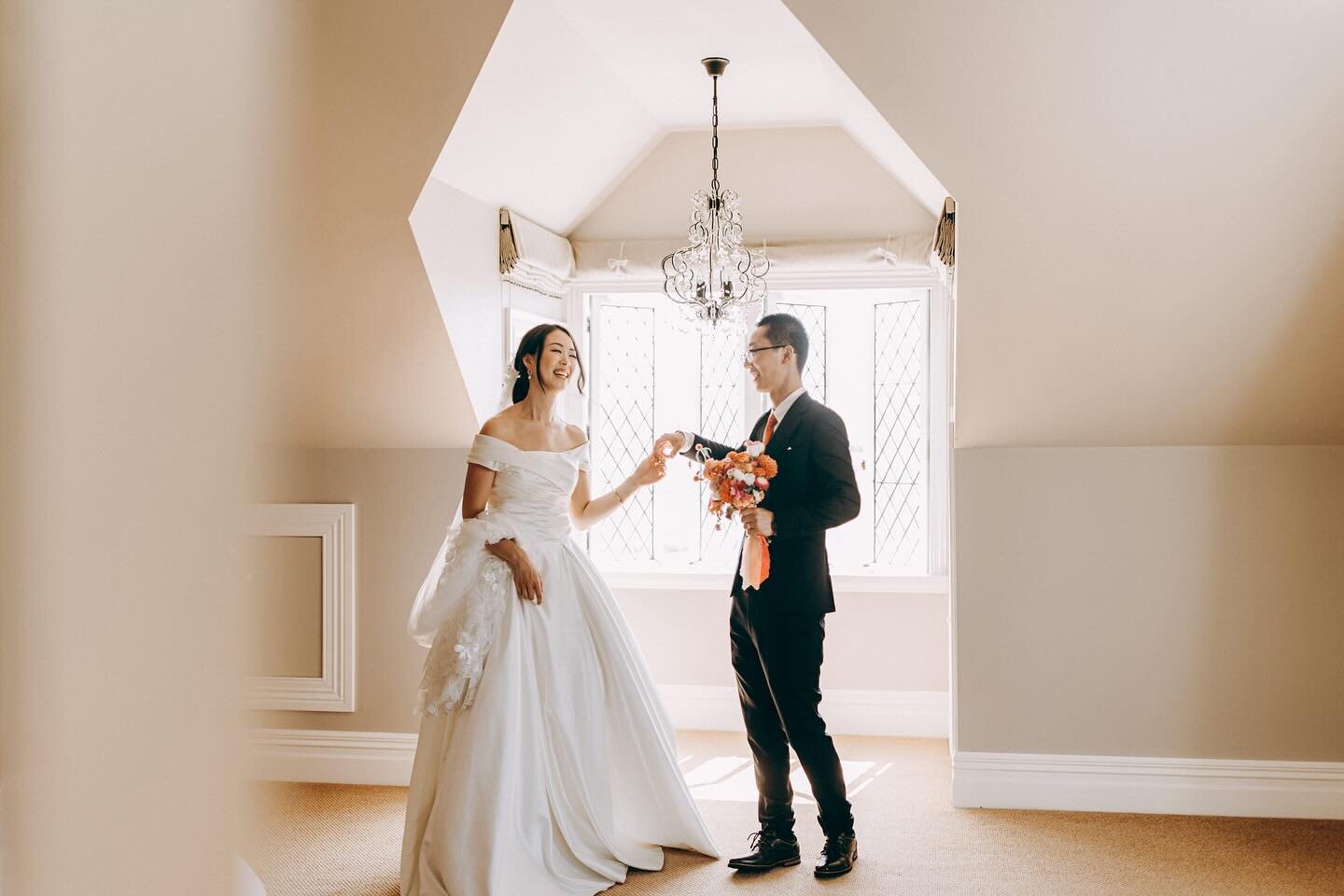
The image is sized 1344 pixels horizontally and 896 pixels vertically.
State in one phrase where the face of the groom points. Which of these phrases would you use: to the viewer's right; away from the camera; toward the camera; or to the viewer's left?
to the viewer's left

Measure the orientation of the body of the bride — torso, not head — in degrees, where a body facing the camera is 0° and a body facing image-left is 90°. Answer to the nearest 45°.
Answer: approximately 315°

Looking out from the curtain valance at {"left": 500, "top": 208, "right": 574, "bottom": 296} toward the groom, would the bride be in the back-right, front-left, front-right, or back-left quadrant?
front-right

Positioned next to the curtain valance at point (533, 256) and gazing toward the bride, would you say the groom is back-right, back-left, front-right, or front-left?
front-left

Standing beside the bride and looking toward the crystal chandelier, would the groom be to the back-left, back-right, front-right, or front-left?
front-right

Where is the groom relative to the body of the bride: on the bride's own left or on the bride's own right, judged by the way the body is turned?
on the bride's own left
